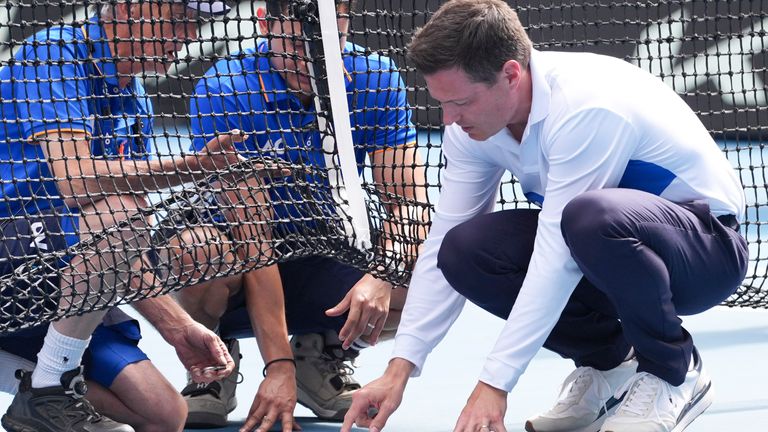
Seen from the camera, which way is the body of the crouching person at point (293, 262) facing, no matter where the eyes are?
toward the camera
